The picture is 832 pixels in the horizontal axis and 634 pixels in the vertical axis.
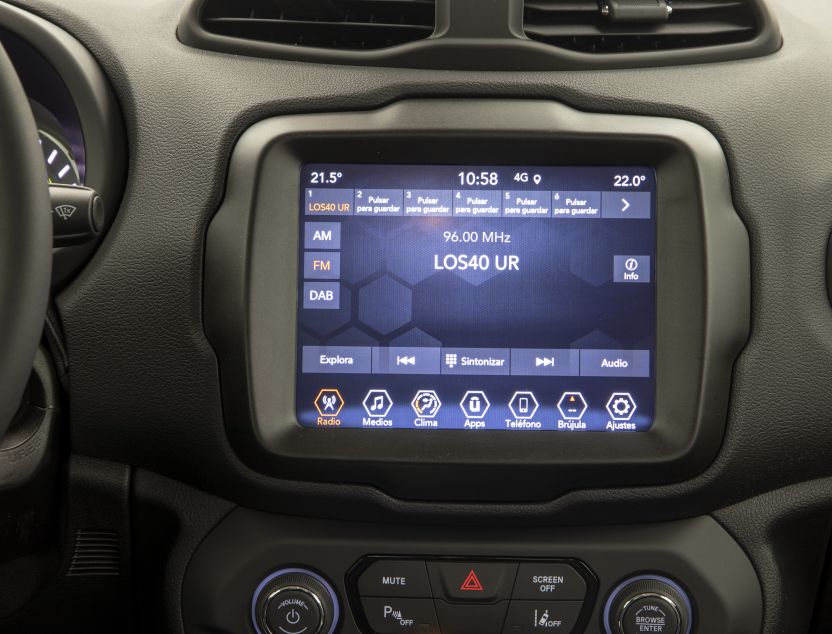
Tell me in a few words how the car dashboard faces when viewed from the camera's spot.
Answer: facing the viewer

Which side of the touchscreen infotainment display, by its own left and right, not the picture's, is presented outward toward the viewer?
front
